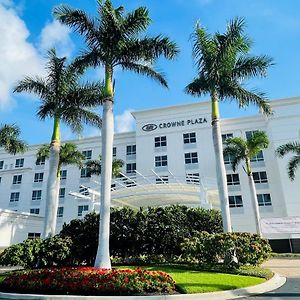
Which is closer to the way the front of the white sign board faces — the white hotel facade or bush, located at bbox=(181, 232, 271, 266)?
the bush

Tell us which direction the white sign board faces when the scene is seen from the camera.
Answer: facing the viewer

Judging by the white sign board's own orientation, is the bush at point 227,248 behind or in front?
in front

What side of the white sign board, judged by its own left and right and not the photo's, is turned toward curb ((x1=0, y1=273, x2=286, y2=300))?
front

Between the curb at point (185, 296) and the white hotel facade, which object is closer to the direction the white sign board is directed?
the curb
